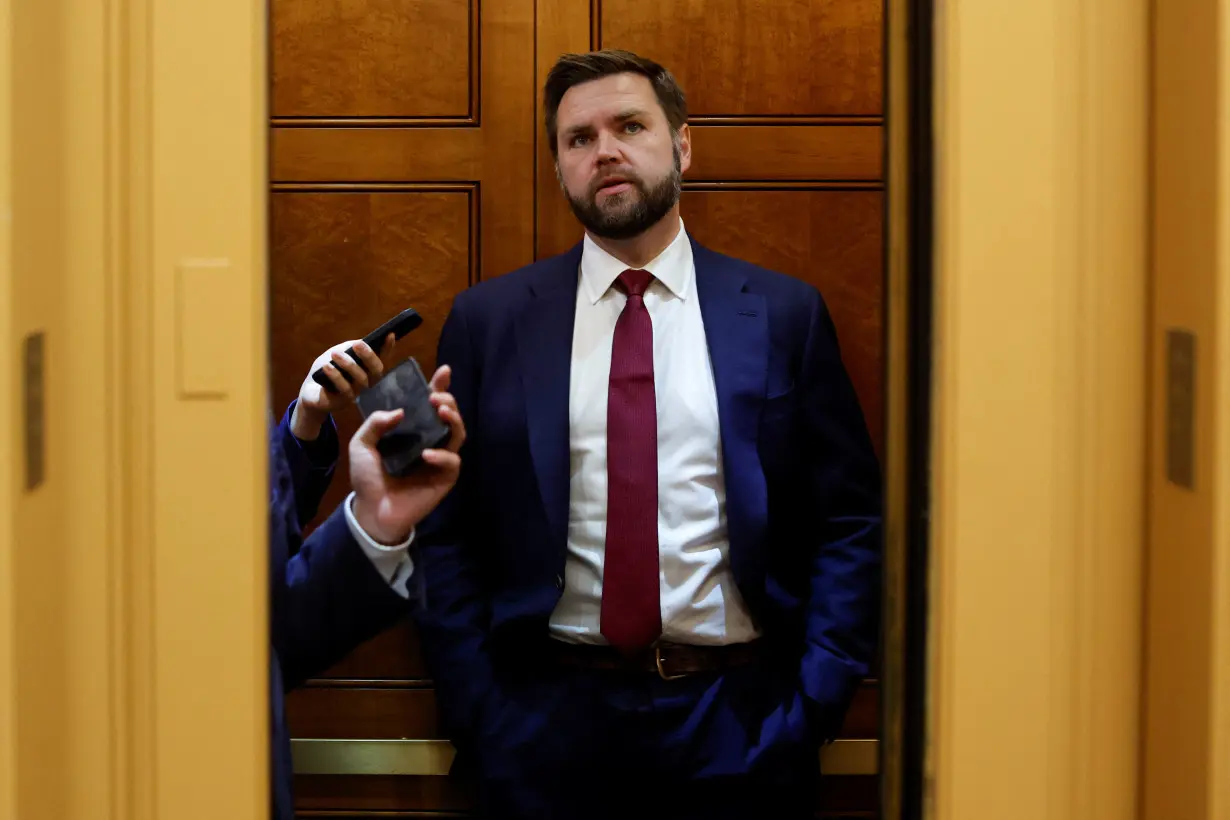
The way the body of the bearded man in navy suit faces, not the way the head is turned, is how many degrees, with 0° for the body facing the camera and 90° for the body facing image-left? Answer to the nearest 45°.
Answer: approximately 0°
